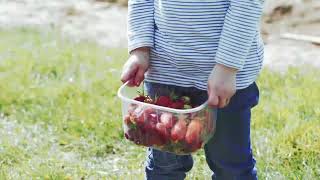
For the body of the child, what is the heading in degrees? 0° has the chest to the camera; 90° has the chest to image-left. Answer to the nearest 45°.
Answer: approximately 45°
